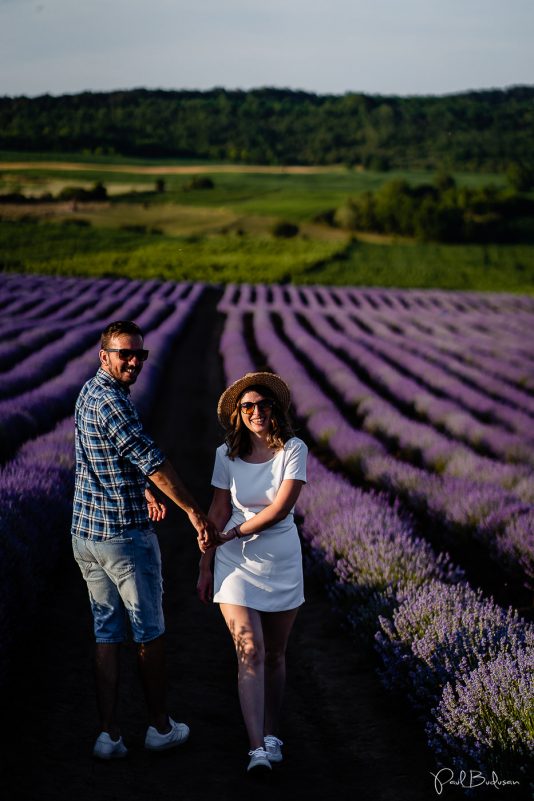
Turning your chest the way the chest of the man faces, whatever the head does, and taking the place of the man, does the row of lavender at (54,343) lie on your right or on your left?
on your left

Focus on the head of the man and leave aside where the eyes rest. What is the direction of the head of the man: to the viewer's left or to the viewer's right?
to the viewer's right

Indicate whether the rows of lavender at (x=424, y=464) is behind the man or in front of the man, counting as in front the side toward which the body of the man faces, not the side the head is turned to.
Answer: in front

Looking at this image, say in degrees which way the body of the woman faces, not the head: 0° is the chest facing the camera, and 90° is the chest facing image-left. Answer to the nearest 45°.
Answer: approximately 0°

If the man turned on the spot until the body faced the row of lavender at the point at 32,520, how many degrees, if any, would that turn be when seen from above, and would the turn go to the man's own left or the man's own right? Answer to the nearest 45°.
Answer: approximately 45° to the man's own left

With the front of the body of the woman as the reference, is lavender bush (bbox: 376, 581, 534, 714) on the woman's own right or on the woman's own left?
on the woman's own left

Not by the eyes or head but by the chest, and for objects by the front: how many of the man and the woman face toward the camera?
1

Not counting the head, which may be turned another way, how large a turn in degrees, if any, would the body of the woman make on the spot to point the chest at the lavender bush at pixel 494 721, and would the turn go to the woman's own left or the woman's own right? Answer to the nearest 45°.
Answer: approximately 90° to the woman's own left

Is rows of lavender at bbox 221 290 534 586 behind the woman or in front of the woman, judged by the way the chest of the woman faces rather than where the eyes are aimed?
behind
